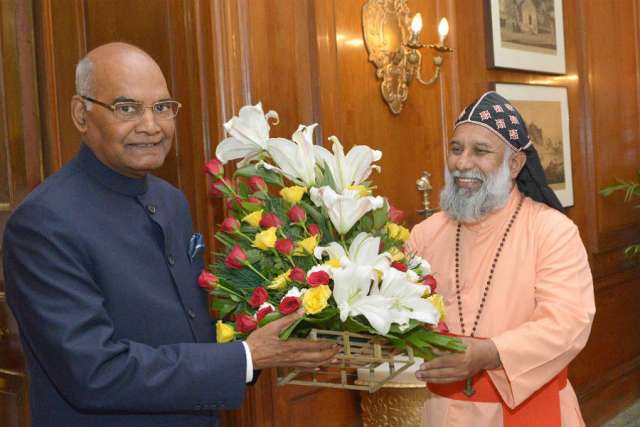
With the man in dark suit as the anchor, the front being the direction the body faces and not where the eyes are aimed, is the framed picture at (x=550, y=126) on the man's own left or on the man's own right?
on the man's own left

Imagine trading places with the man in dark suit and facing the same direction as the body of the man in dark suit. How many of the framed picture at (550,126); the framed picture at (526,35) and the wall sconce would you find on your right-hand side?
0

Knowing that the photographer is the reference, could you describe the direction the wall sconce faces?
facing the viewer and to the right of the viewer

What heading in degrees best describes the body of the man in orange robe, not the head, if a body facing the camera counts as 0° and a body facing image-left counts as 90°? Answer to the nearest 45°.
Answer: approximately 45°

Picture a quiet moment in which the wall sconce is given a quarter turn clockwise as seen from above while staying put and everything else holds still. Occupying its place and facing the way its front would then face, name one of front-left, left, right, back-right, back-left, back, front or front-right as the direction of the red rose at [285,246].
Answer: front-left

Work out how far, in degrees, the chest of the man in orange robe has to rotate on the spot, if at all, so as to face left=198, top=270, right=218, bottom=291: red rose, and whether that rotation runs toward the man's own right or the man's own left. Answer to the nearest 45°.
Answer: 0° — they already face it

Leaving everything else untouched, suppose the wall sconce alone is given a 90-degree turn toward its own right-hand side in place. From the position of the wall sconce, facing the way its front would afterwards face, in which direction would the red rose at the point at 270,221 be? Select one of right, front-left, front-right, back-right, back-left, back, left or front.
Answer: front-left

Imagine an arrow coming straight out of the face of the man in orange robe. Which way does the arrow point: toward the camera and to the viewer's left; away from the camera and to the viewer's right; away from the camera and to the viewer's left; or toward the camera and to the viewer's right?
toward the camera and to the viewer's left

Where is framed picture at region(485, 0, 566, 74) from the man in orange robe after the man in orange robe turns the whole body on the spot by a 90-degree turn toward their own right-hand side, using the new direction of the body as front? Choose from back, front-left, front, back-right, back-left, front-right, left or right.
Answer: front-right

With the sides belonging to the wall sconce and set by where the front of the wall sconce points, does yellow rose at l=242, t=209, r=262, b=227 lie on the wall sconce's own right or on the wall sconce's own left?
on the wall sconce's own right

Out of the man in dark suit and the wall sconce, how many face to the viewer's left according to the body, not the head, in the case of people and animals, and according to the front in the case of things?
0

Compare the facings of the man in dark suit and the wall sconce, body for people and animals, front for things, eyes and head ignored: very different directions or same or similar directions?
same or similar directions
